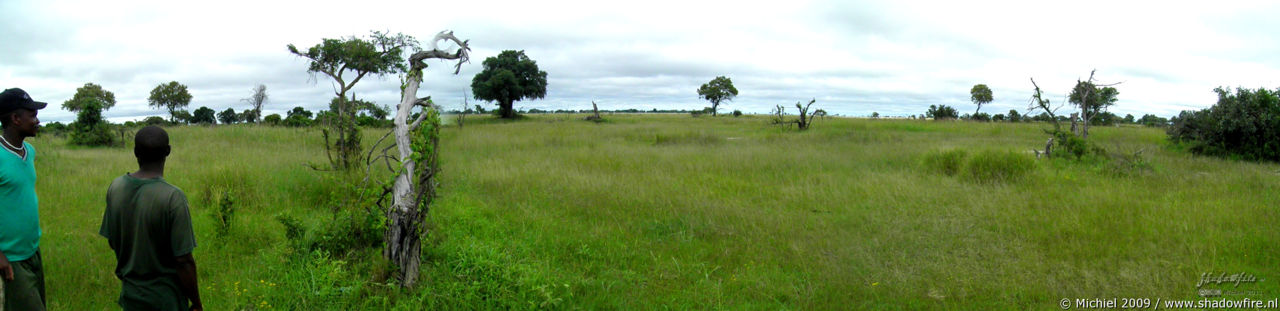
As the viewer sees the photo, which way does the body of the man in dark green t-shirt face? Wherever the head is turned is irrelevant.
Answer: away from the camera

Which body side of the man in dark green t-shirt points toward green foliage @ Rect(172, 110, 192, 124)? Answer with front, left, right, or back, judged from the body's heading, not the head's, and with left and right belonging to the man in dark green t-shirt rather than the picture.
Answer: front

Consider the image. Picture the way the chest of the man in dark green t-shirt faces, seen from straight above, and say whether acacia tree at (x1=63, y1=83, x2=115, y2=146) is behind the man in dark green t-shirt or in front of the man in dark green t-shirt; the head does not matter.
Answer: in front

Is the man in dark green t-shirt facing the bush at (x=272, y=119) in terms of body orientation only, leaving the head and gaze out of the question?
yes

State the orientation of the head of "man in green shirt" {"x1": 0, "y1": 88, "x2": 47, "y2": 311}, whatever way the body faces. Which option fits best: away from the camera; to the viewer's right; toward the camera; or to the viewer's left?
to the viewer's right

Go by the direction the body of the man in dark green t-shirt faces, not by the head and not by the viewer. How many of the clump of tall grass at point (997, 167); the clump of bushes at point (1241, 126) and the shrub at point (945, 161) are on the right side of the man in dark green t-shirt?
3

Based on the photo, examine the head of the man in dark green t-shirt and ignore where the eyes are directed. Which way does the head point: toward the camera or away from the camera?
away from the camera

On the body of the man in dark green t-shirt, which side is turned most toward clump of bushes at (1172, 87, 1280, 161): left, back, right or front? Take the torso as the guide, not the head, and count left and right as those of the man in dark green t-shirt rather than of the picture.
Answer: right

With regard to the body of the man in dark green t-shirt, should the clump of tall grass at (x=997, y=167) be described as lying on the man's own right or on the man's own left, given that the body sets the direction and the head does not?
on the man's own right
